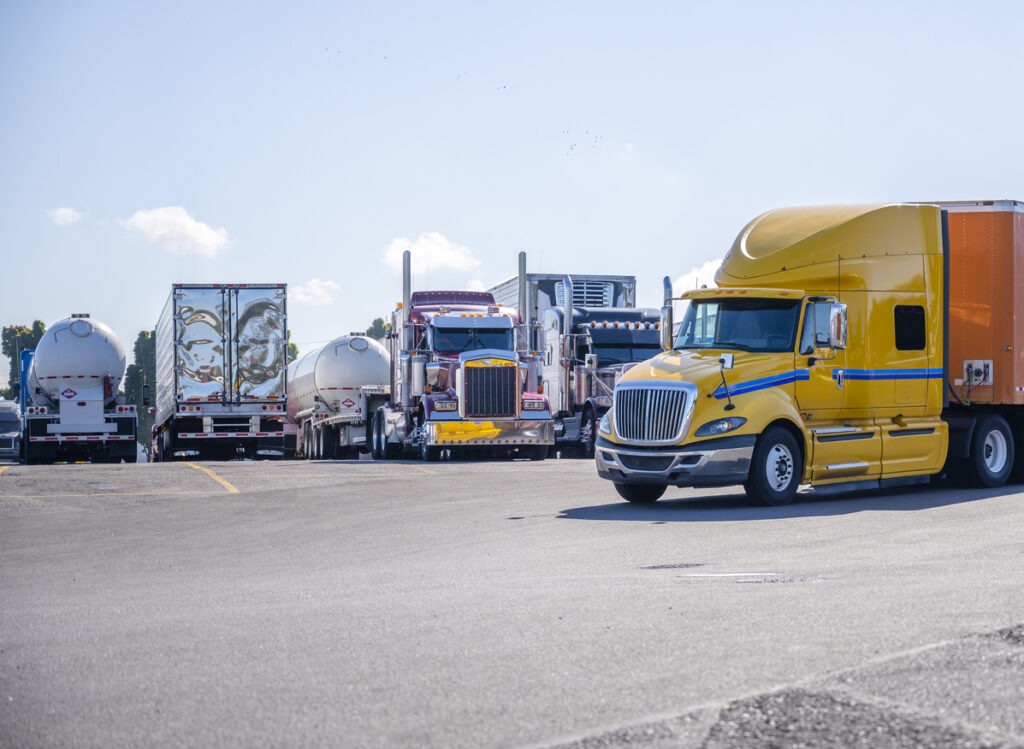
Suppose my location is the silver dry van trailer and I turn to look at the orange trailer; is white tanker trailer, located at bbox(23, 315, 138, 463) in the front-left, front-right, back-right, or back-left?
back-right

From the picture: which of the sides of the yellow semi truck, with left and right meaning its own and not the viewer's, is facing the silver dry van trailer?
right

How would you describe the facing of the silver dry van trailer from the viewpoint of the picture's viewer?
facing away from the viewer

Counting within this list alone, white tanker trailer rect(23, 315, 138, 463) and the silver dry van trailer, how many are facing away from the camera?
2

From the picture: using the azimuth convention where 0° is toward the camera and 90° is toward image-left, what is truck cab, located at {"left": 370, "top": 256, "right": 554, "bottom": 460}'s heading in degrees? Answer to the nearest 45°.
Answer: approximately 0°

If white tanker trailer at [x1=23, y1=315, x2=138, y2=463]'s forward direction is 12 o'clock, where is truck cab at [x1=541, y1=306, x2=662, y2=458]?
The truck cab is roughly at 4 o'clock from the white tanker trailer.

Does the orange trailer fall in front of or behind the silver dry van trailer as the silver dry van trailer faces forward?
behind

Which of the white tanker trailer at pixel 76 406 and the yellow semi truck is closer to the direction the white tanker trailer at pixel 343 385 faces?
the white tanker trailer

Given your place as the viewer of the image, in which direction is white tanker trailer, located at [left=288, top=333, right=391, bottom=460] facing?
facing away from the viewer and to the left of the viewer

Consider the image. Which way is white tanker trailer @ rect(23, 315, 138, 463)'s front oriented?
away from the camera

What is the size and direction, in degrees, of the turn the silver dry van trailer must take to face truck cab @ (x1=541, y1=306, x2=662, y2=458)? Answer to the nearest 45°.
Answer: approximately 90° to its right
